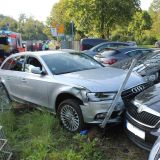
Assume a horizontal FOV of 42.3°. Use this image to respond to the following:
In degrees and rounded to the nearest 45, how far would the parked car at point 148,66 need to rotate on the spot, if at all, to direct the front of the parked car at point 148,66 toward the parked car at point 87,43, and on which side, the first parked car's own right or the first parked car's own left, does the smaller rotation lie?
approximately 135° to the first parked car's own right

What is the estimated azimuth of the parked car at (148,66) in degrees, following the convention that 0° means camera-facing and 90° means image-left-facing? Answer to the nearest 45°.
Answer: approximately 45°

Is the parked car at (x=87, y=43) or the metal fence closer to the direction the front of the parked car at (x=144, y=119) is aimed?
the metal fence

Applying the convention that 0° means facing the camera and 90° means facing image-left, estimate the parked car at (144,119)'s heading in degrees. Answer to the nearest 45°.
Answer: approximately 45°

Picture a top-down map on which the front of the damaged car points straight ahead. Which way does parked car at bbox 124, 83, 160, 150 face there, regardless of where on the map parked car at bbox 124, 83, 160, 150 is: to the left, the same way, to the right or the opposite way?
to the right

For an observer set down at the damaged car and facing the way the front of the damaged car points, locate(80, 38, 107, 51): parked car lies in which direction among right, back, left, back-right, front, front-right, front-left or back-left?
back-left

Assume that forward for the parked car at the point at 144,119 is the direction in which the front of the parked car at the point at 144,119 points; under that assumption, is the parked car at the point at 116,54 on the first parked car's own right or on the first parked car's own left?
on the first parked car's own right

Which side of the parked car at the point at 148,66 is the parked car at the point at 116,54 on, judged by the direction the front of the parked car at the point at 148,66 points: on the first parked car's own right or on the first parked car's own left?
on the first parked car's own right

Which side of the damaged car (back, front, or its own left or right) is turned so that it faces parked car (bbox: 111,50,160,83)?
left
